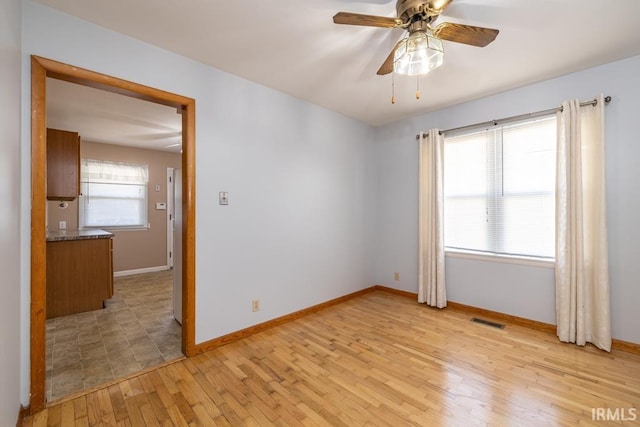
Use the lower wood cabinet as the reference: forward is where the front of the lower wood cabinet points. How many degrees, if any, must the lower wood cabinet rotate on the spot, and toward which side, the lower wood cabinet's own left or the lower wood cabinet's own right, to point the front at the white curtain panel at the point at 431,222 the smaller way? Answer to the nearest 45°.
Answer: approximately 45° to the lower wood cabinet's own right

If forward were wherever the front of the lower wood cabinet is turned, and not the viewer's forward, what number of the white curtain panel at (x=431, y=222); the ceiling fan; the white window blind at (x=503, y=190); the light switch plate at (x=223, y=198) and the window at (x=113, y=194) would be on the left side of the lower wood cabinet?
1

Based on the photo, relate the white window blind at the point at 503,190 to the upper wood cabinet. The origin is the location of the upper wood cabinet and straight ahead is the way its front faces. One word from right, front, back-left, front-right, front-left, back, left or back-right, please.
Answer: front-right

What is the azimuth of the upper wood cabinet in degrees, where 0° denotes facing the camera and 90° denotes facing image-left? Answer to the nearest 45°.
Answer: approximately 270°

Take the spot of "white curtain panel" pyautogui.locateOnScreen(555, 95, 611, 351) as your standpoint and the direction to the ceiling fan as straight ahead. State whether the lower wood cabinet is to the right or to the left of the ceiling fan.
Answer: right

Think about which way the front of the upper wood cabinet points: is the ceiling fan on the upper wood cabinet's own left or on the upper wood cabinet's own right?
on the upper wood cabinet's own right

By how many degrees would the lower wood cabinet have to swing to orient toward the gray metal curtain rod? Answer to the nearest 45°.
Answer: approximately 45° to its right

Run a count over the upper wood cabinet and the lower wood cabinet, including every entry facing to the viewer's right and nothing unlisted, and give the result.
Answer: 2

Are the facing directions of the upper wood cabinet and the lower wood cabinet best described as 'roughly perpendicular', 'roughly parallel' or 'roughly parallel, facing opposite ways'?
roughly parallel

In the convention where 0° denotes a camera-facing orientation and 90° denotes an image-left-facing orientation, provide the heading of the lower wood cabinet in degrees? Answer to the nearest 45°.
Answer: approximately 270°

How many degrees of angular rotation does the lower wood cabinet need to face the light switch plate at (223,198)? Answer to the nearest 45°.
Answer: approximately 45° to its right

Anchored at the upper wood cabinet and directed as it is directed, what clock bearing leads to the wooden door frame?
The wooden door frame is roughly at 3 o'clock from the upper wood cabinet.

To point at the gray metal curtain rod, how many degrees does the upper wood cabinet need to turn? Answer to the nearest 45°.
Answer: approximately 45° to its right
